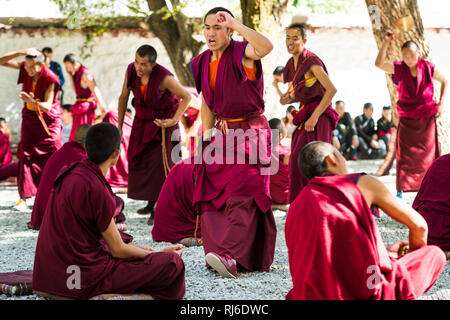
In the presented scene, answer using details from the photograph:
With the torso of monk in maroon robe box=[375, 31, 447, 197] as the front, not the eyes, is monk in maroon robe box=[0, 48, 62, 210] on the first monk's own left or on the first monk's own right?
on the first monk's own right

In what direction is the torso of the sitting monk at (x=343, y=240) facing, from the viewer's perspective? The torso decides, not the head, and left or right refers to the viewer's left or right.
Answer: facing away from the viewer and to the right of the viewer

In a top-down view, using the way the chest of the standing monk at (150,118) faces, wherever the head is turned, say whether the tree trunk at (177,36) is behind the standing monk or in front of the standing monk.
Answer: behind

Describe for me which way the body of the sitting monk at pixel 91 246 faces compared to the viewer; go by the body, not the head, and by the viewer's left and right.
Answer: facing away from the viewer and to the right of the viewer

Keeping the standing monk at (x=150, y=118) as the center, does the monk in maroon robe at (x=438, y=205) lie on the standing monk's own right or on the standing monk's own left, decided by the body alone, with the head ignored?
on the standing monk's own left

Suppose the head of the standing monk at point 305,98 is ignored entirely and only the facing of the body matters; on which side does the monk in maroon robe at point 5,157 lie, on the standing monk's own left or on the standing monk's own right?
on the standing monk's own right

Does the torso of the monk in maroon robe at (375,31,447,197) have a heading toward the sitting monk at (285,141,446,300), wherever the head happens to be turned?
yes

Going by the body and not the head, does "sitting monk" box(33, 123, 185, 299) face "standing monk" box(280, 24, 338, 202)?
yes

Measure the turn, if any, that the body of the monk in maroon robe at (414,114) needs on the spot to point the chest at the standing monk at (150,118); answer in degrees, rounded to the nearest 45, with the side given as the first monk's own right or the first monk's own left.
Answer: approximately 45° to the first monk's own right

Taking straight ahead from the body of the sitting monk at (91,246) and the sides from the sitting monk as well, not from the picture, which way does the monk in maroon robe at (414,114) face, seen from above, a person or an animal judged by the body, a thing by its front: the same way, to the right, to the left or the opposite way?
the opposite way

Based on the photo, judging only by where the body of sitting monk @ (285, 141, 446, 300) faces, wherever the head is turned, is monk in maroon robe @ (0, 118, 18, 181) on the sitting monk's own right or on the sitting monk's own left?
on the sitting monk's own left

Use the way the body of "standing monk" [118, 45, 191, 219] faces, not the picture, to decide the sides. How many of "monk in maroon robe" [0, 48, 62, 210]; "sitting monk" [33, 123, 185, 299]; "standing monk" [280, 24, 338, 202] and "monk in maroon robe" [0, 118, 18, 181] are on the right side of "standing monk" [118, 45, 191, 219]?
2
